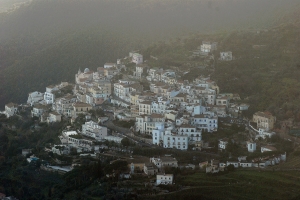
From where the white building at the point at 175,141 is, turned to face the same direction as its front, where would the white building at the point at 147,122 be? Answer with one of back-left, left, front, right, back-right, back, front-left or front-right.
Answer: back-right

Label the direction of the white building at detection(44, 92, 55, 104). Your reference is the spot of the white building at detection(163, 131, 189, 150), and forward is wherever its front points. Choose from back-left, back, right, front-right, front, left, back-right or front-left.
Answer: back-right

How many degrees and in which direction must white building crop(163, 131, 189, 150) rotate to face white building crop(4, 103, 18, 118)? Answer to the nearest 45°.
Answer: approximately 135° to its right

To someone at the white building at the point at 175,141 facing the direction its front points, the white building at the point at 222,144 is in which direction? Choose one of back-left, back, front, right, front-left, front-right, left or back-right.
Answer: left

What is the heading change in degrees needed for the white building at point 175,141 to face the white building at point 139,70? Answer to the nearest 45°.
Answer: approximately 180°

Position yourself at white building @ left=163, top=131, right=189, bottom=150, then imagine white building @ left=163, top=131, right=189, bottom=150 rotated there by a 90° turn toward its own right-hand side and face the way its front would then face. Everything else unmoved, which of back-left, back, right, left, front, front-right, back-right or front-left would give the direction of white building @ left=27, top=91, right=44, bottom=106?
front-right

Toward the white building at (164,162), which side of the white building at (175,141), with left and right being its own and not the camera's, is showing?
front

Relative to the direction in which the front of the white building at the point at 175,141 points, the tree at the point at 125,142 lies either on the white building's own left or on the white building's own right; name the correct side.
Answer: on the white building's own right

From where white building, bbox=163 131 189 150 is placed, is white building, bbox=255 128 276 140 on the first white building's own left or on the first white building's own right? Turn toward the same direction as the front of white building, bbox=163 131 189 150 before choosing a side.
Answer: on the first white building's own left

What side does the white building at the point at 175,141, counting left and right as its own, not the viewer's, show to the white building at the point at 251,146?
left

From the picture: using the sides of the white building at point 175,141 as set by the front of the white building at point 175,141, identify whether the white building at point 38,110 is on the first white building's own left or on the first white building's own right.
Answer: on the first white building's own right

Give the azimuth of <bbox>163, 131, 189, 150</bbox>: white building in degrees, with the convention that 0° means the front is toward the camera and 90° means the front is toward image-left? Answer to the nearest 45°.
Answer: approximately 0°

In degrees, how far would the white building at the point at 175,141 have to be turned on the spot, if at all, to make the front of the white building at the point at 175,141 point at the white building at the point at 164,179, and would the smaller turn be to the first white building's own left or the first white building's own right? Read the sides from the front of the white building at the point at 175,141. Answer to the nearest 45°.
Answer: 0° — it already faces it

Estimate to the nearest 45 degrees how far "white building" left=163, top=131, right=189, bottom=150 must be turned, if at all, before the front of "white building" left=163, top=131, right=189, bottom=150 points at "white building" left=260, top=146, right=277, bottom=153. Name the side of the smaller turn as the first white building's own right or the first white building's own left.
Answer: approximately 90° to the first white building's own left

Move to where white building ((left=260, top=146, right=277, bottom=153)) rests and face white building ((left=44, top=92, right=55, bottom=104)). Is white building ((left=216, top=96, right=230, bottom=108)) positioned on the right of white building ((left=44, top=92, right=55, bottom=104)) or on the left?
right

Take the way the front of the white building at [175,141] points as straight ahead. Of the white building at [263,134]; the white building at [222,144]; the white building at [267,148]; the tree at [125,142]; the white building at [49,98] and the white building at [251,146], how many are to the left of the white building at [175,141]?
4
